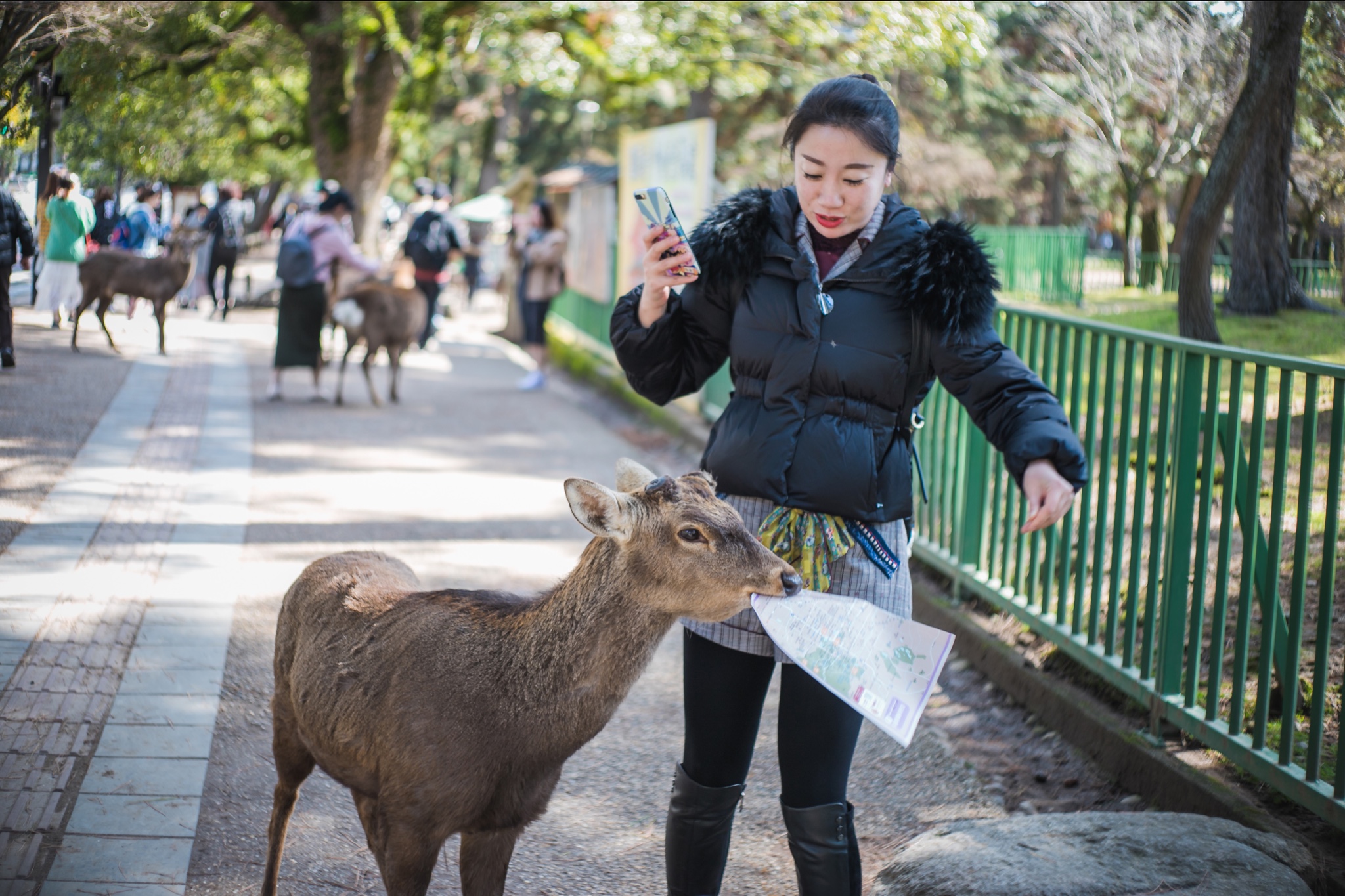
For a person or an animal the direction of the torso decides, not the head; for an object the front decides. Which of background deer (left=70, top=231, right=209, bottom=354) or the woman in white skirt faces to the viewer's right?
the background deer

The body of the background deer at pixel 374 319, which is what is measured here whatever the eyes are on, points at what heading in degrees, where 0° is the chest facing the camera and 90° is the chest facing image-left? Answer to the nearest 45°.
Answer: approximately 225°

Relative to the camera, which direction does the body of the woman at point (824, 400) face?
toward the camera

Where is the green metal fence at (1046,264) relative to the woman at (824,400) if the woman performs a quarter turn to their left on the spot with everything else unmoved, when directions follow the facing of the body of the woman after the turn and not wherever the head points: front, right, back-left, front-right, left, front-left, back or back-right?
left

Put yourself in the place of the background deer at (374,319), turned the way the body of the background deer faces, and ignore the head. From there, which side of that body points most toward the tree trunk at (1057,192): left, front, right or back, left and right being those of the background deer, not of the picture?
front

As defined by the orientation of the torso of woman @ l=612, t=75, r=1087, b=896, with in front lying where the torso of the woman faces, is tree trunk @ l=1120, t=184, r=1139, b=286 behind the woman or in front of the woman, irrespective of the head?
behind

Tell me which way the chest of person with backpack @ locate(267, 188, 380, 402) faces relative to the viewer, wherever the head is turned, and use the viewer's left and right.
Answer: facing away from the viewer and to the right of the viewer

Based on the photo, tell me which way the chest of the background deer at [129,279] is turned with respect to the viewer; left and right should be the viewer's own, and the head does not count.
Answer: facing to the right of the viewer
